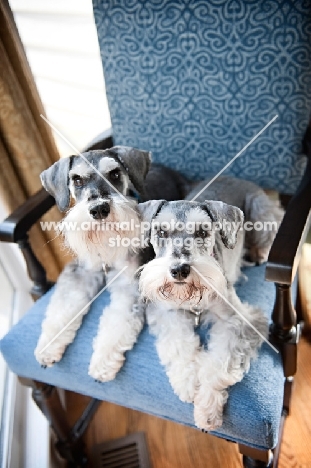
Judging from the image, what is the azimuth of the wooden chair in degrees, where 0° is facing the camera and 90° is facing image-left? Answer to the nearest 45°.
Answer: approximately 45°

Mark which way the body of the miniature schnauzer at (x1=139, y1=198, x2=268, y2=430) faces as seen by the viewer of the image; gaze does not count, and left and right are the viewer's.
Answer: facing the viewer
